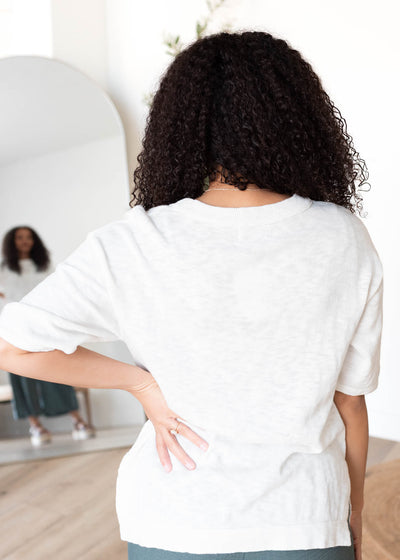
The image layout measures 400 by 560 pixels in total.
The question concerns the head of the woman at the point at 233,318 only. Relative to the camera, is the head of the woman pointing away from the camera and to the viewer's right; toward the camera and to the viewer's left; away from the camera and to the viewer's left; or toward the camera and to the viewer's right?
away from the camera and to the viewer's left

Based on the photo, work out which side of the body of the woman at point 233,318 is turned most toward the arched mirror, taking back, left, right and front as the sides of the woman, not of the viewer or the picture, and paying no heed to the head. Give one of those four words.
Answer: front

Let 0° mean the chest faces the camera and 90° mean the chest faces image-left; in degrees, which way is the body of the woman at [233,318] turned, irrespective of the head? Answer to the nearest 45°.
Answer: approximately 180°
